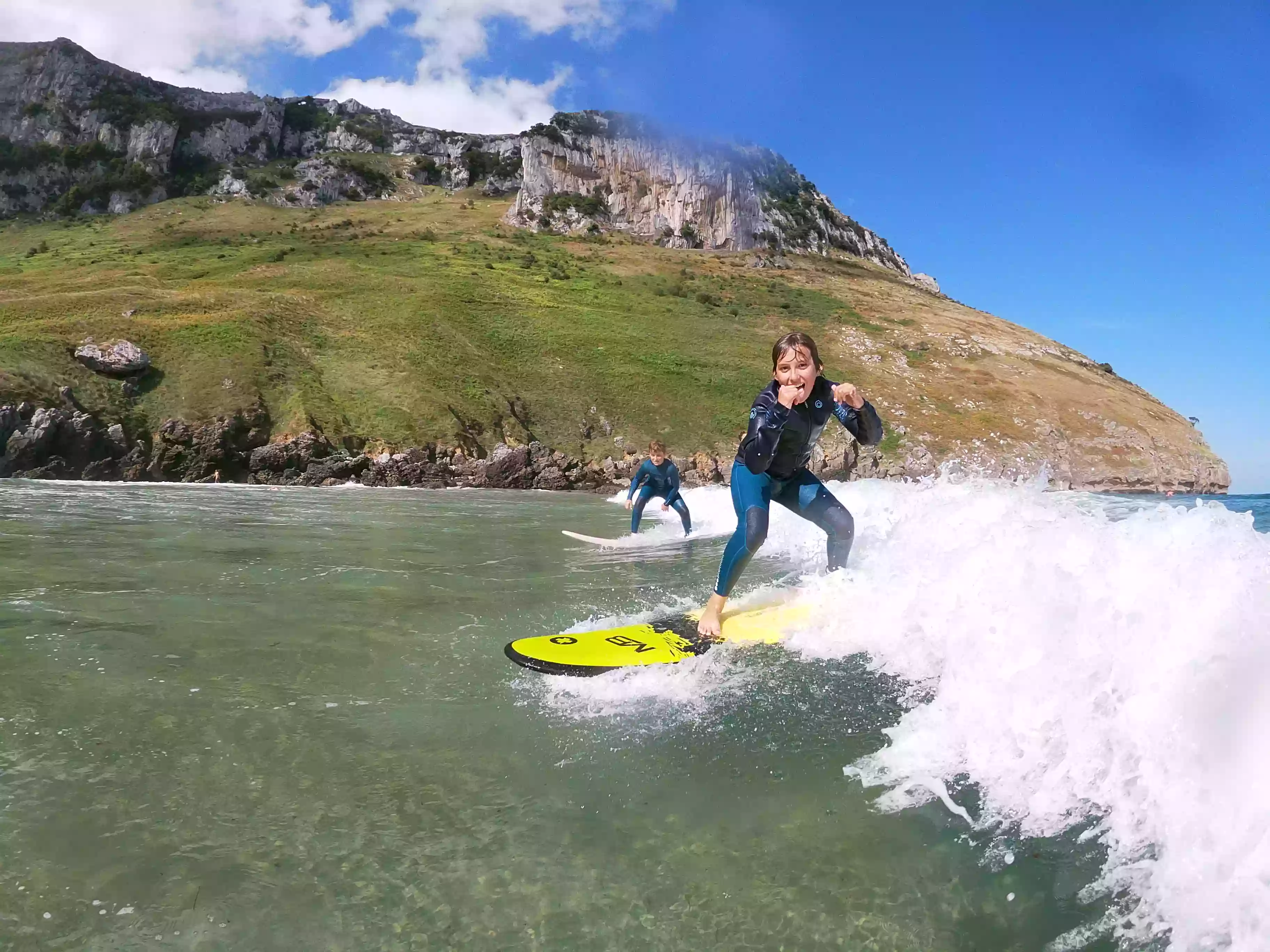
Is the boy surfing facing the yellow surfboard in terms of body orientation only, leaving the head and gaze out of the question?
yes

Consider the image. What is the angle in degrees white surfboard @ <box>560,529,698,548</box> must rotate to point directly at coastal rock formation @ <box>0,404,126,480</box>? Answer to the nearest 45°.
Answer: approximately 45° to its right

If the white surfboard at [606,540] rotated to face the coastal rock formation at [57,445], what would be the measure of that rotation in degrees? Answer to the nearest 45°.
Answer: approximately 45° to its right

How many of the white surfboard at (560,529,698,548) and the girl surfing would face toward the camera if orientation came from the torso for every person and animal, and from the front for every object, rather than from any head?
1

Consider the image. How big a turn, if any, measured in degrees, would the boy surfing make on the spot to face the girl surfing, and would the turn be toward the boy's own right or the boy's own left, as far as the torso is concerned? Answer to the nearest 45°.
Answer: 0° — they already face them

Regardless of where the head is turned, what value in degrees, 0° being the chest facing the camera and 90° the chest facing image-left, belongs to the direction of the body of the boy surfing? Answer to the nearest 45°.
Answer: approximately 0°

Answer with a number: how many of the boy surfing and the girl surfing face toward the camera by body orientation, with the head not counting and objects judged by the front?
2

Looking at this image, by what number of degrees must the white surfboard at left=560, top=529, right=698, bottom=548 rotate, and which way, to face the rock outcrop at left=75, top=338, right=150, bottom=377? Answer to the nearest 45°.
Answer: approximately 45° to its right

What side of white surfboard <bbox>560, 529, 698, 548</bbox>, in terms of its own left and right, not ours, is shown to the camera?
left
